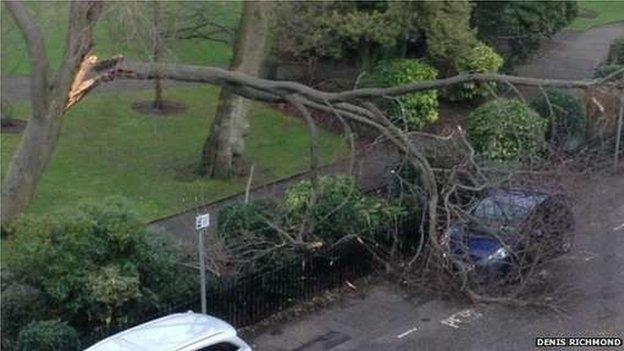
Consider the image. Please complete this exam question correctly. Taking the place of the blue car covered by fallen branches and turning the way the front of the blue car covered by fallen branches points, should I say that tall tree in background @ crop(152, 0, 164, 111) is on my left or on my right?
on my right

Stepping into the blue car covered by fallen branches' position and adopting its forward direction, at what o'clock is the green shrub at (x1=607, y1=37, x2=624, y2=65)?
The green shrub is roughly at 5 o'clock from the blue car covered by fallen branches.

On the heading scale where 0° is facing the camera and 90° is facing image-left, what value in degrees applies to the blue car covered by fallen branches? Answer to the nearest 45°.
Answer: approximately 45°

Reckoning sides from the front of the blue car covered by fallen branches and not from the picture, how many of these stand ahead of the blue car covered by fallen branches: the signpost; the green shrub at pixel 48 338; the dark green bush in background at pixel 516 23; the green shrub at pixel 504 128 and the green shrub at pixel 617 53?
2

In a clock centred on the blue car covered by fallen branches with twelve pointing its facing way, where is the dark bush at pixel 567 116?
The dark bush is roughly at 5 o'clock from the blue car covered by fallen branches.

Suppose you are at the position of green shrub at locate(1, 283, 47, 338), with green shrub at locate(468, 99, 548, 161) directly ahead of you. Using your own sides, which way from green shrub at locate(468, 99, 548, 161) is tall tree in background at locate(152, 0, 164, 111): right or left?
left

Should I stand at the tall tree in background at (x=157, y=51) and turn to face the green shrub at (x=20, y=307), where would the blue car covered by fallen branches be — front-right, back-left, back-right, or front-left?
front-left

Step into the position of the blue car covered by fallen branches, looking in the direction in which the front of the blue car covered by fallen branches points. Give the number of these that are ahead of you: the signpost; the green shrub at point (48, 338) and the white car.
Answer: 3
